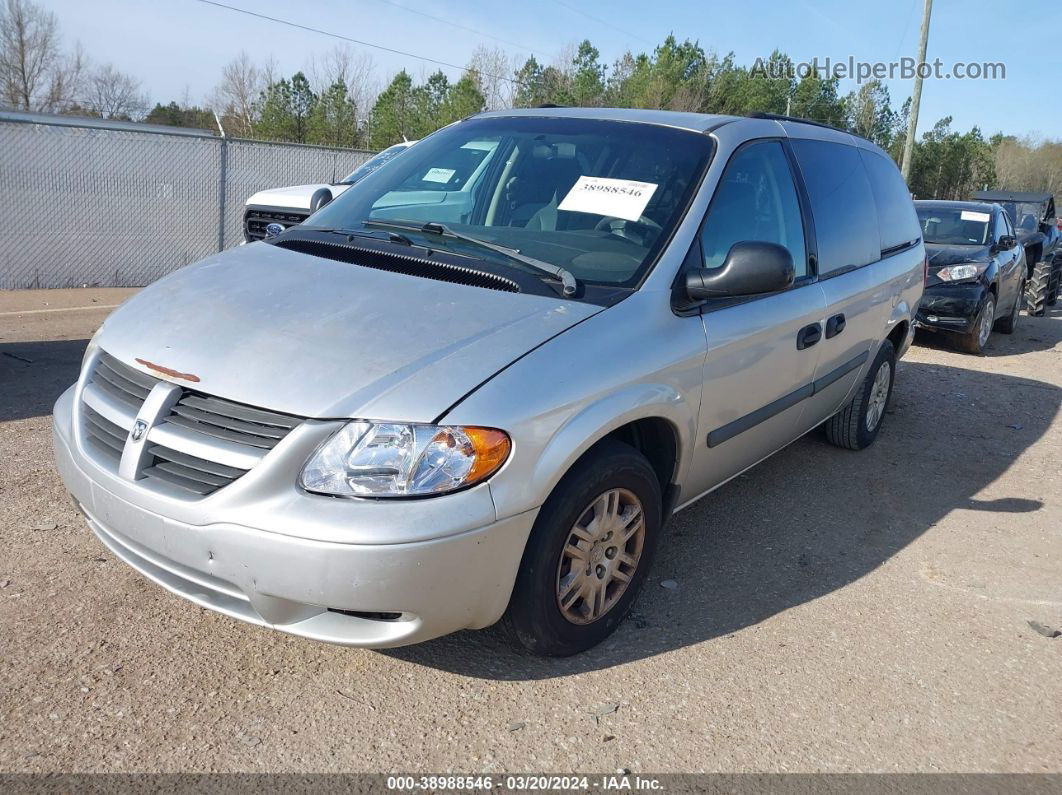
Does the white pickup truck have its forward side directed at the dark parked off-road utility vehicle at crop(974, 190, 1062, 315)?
no

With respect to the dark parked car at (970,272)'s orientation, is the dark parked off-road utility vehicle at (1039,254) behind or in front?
behind

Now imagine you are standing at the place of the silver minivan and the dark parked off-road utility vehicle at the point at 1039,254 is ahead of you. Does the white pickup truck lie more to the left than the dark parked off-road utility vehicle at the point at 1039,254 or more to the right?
left

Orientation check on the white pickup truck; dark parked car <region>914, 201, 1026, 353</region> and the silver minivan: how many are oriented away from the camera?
0

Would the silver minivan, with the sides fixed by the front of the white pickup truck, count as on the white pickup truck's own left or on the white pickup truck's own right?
on the white pickup truck's own left

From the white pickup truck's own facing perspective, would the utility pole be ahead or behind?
behind

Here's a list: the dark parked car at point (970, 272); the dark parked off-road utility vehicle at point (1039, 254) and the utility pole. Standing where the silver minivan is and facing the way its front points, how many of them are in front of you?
0

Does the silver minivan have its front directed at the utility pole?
no

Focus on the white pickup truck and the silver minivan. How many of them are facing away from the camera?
0

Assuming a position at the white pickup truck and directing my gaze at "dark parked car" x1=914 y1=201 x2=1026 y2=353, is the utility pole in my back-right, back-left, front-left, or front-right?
front-left

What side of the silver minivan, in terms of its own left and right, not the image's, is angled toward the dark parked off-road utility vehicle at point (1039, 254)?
back

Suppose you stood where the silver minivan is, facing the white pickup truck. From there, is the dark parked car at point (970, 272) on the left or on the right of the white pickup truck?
right

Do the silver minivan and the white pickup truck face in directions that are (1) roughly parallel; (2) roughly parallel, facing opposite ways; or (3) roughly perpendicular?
roughly parallel

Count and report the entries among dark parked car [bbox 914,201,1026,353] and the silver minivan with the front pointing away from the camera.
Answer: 0

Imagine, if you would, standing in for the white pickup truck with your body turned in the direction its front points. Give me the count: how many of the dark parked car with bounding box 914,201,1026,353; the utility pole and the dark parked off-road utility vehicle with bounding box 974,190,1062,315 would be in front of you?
0

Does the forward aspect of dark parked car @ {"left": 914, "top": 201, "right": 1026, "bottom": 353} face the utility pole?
no

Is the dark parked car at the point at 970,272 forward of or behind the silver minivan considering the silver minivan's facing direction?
behind
